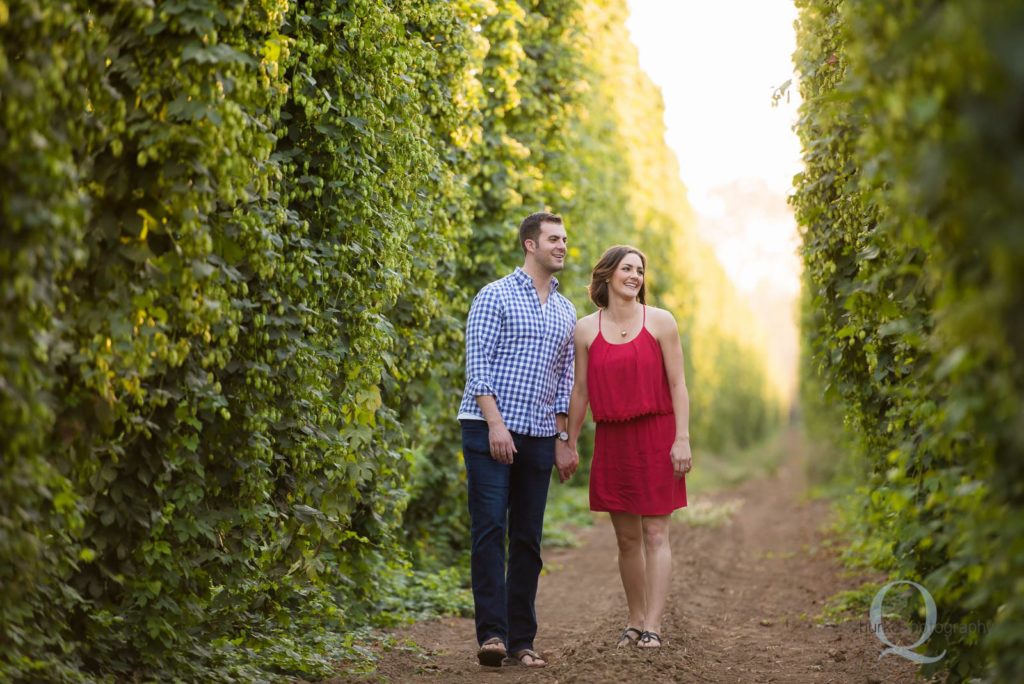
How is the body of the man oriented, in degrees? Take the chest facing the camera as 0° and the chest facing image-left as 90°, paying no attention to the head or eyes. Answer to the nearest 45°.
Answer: approximately 315°

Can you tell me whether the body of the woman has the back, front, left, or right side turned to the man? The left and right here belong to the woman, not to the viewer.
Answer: right

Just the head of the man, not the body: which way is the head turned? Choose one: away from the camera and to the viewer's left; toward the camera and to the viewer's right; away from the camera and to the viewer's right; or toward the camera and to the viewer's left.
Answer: toward the camera and to the viewer's right

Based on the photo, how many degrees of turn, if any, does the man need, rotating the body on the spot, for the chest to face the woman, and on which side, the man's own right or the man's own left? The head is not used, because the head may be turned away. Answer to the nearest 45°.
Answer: approximately 45° to the man's own left

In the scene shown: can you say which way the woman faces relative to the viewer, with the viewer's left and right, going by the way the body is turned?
facing the viewer

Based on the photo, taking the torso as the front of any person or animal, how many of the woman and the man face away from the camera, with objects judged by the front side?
0
